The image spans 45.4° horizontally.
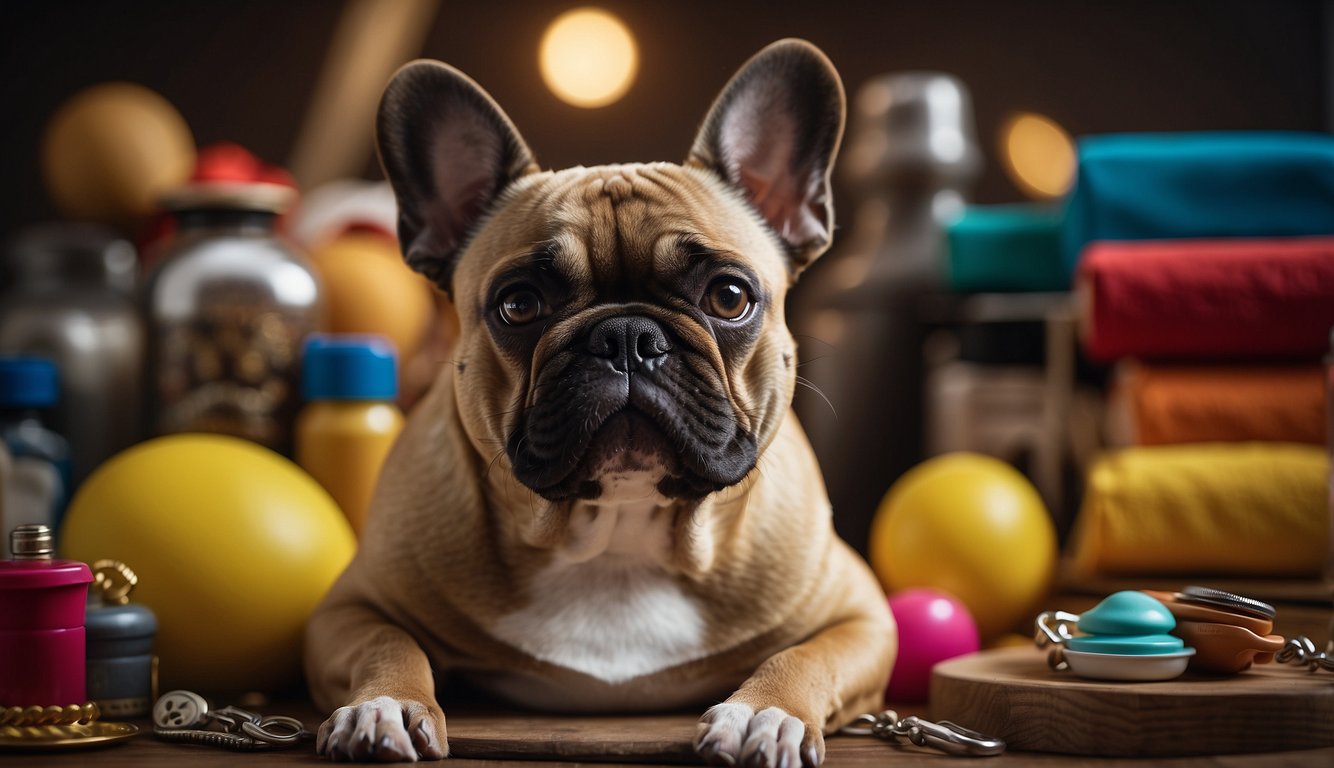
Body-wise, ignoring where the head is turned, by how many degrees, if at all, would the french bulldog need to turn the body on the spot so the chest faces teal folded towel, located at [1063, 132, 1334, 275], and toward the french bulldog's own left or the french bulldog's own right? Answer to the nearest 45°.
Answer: approximately 135° to the french bulldog's own left

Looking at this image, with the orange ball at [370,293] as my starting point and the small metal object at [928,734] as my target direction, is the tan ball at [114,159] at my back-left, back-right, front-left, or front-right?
back-right

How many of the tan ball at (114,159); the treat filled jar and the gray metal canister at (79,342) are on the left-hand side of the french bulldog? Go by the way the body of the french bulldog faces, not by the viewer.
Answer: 0

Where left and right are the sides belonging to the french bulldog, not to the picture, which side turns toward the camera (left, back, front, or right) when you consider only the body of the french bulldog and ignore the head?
front

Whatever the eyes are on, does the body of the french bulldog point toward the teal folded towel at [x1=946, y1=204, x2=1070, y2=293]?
no

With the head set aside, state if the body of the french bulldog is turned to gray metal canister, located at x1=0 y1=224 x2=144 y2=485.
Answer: no

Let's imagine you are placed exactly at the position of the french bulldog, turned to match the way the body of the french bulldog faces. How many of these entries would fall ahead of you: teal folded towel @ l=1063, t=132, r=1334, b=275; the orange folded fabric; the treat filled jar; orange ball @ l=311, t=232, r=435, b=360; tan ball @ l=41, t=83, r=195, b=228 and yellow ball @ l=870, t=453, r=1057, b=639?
0

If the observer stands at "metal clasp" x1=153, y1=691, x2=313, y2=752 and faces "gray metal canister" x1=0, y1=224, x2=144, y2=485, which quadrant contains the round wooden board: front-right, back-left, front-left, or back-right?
back-right
